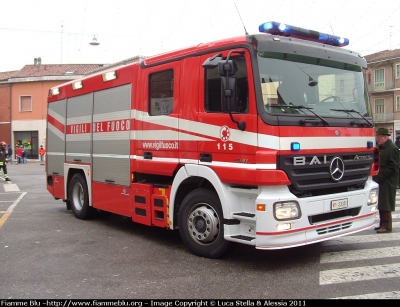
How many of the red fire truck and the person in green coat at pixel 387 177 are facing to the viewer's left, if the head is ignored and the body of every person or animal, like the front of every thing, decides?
1

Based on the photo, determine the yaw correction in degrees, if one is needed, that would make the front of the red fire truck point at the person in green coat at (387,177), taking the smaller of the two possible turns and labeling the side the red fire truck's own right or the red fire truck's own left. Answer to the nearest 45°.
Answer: approximately 90° to the red fire truck's own left

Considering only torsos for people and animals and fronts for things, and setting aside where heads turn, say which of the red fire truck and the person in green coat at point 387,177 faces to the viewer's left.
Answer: the person in green coat

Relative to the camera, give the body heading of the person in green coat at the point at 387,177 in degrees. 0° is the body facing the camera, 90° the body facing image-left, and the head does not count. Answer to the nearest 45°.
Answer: approximately 90°

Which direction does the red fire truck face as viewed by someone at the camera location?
facing the viewer and to the right of the viewer
